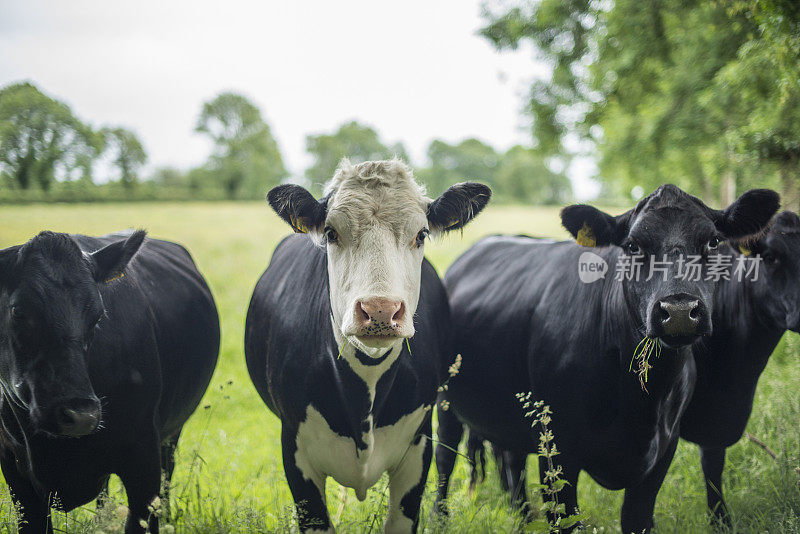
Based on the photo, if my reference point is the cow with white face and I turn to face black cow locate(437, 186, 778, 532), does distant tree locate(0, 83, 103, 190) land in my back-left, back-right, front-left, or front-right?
back-left

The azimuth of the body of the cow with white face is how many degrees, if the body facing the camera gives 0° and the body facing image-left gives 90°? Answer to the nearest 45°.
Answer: approximately 0°

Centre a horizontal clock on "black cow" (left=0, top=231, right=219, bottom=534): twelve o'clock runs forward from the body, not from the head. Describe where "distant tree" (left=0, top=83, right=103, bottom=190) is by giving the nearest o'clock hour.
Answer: The distant tree is roughly at 4 o'clock from the black cow.

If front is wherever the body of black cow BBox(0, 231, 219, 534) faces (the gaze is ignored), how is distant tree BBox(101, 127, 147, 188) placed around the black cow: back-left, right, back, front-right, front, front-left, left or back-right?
back-right

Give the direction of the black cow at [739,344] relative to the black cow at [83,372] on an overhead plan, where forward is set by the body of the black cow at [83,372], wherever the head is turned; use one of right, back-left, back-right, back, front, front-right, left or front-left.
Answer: back-left

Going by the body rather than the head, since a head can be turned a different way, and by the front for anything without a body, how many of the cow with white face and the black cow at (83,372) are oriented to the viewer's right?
0

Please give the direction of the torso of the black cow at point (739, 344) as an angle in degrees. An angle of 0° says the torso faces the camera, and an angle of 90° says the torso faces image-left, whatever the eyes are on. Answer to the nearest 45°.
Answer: approximately 315°

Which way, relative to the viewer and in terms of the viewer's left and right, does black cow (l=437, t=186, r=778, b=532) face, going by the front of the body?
facing the viewer and to the right of the viewer

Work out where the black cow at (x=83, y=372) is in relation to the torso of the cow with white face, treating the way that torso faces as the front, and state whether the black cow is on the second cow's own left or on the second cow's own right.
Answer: on the second cow's own right
